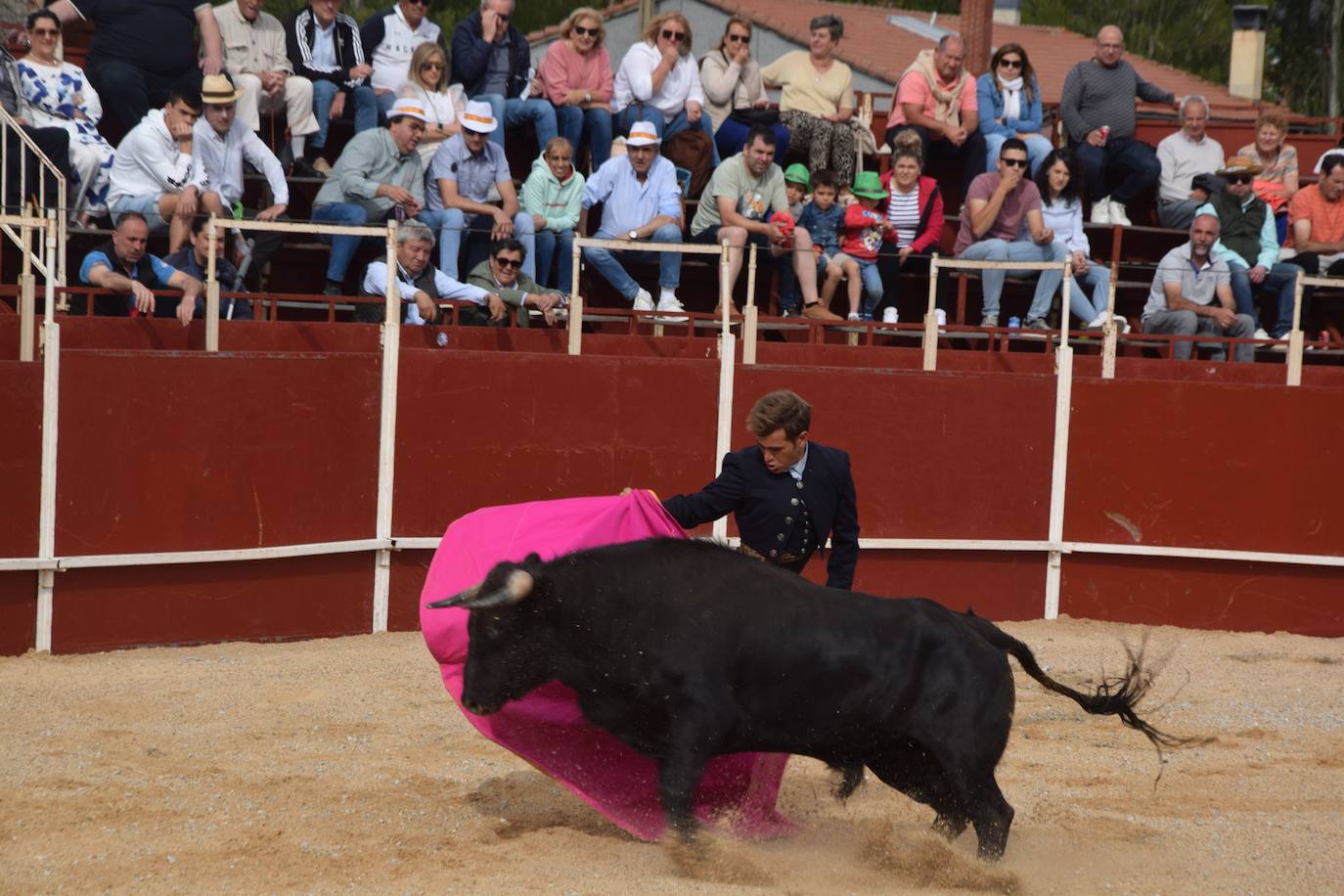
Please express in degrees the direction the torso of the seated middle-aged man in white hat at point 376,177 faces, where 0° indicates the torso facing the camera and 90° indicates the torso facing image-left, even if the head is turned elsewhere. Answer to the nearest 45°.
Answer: approximately 315°

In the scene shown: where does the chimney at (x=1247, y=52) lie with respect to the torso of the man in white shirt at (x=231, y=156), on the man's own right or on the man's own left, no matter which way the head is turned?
on the man's own left

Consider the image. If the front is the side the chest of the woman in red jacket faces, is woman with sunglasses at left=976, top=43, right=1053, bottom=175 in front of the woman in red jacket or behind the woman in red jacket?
behind

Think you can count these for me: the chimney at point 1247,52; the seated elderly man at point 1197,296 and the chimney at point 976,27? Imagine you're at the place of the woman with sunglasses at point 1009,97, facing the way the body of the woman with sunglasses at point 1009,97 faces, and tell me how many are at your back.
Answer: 2

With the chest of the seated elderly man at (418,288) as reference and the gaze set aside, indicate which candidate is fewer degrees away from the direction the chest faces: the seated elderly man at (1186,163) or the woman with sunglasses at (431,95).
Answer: the seated elderly man

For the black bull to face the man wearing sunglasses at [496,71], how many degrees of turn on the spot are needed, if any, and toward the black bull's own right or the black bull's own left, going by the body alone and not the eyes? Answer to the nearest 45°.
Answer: approximately 90° to the black bull's own right

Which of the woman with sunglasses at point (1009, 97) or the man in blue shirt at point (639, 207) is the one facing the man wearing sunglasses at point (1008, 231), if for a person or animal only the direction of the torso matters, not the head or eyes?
the woman with sunglasses

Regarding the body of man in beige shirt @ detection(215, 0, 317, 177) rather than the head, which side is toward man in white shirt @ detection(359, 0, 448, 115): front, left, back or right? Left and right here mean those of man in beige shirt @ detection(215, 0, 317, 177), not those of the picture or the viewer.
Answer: left

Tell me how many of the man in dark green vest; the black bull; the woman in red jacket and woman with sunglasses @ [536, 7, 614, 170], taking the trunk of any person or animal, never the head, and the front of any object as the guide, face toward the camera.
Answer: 3

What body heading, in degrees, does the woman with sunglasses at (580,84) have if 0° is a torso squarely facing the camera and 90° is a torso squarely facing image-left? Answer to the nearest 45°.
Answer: approximately 0°

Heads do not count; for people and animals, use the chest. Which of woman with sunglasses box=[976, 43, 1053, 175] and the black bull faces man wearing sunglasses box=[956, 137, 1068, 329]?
the woman with sunglasses
